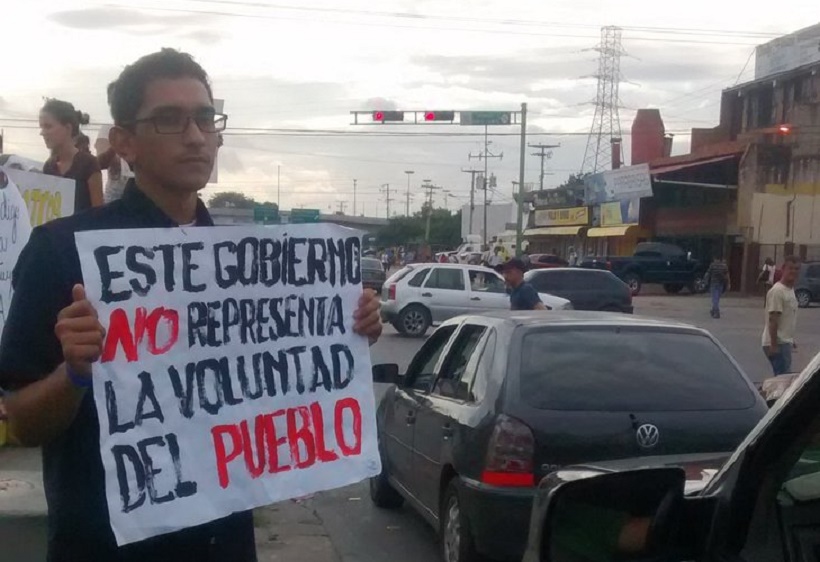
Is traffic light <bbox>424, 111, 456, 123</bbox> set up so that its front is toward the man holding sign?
yes

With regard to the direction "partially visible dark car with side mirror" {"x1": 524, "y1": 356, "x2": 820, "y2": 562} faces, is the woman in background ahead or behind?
ahead

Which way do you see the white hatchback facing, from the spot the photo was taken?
facing to the right of the viewer

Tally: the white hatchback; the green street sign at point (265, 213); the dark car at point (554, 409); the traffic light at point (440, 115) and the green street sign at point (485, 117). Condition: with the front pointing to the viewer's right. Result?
1

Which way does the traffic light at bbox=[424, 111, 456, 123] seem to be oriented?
toward the camera

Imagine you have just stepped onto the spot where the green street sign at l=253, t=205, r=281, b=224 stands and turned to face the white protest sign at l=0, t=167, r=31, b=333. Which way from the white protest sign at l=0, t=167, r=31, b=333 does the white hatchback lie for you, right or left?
left

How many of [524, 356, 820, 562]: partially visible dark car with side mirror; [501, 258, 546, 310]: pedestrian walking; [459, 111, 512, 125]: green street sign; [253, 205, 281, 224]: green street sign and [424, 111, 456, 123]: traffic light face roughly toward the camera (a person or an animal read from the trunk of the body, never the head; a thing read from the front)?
3

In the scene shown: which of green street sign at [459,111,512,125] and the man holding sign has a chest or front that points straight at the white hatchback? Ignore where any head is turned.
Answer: the green street sign

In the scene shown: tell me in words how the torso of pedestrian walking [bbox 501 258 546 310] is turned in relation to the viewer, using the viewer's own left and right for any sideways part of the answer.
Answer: facing to the left of the viewer

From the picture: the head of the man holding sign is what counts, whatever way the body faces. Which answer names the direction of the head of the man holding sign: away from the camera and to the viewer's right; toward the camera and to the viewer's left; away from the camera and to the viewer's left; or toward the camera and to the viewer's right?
toward the camera and to the viewer's right

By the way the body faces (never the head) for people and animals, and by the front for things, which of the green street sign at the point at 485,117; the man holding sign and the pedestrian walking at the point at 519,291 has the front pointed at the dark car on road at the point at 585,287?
the green street sign
